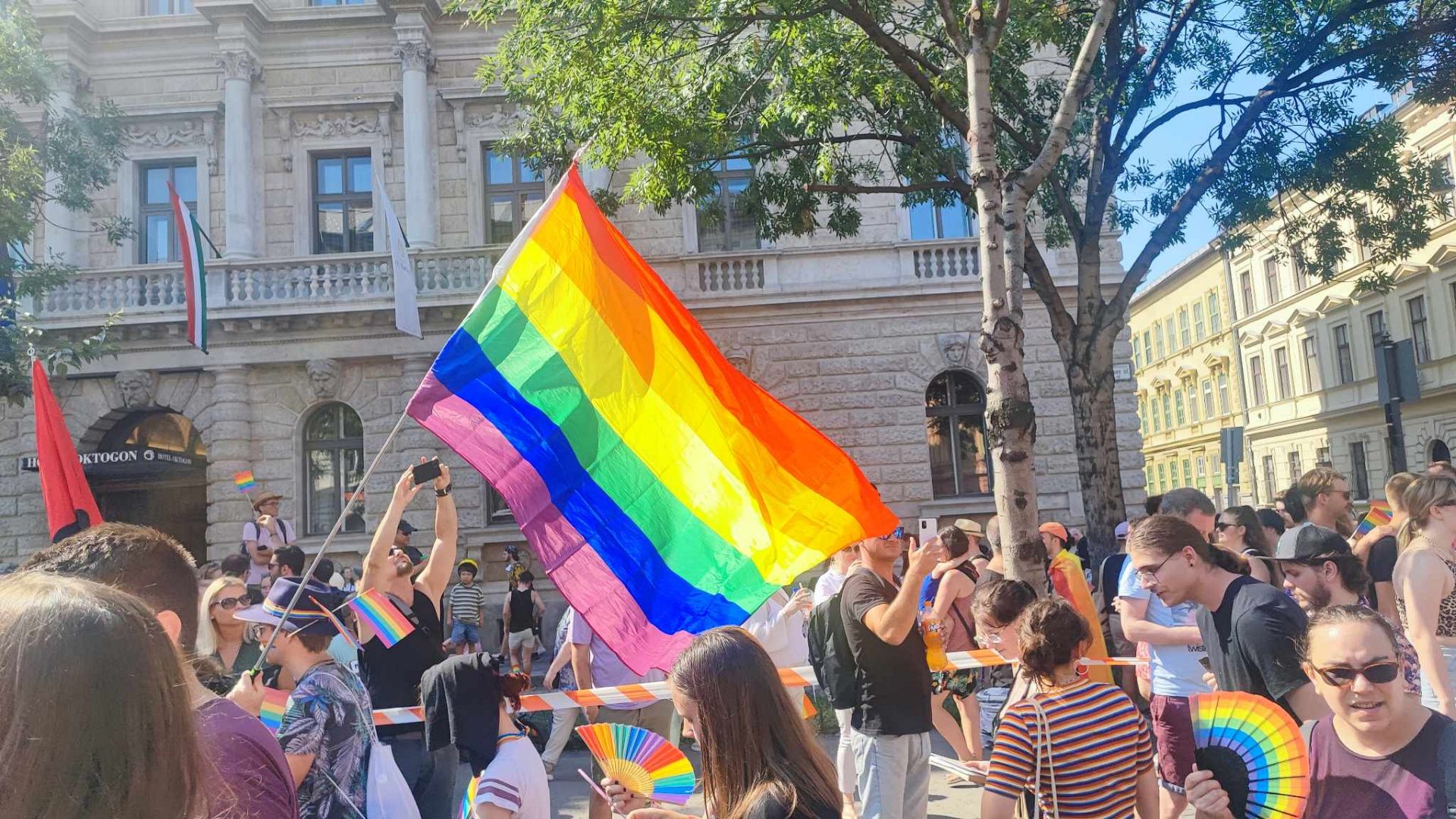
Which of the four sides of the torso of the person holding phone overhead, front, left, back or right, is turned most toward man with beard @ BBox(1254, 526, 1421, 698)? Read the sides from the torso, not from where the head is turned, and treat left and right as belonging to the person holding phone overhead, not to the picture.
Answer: left

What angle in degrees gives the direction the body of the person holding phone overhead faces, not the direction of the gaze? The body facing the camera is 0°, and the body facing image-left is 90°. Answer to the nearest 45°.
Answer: approximately 0°

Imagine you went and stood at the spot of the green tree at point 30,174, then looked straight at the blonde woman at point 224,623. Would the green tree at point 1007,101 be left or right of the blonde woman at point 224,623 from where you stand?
left

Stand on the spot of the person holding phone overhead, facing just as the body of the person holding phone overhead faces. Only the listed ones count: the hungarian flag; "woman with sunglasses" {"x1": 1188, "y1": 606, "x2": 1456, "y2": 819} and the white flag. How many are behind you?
2

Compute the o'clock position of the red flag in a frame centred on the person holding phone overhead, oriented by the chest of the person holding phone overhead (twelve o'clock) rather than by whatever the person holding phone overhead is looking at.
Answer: The red flag is roughly at 5 o'clock from the person holding phone overhead.

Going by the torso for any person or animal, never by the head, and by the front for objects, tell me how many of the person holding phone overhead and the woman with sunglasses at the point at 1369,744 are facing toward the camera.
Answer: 2

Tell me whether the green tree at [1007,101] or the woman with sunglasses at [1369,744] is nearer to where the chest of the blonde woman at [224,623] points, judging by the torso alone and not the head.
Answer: the woman with sunglasses
